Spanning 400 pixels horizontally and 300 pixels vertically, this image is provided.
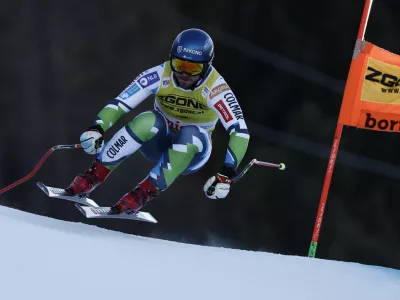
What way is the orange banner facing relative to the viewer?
toward the camera

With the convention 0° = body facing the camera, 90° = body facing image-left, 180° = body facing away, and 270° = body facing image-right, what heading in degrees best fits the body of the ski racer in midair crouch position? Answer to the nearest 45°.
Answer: approximately 45°

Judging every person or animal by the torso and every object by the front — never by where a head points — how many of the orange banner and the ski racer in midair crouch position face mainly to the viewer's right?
0

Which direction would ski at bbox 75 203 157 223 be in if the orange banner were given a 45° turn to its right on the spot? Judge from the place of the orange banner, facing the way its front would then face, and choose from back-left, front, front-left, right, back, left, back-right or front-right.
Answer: front

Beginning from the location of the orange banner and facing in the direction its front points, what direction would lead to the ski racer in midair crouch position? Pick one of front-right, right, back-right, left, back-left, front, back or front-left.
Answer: front-right

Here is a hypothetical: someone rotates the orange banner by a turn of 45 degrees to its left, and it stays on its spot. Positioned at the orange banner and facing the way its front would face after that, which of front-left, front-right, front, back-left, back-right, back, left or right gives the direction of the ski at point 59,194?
right
